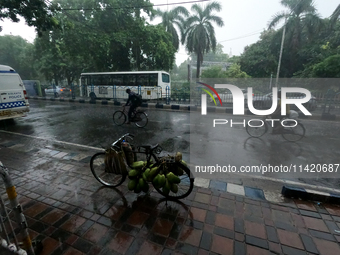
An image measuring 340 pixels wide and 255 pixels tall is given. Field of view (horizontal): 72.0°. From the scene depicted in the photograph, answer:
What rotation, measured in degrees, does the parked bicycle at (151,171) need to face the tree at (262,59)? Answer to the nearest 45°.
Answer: approximately 135° to its right

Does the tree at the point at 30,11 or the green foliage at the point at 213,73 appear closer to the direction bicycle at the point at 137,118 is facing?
the tree

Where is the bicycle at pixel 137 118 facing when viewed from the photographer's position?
facing to the left of the viewer

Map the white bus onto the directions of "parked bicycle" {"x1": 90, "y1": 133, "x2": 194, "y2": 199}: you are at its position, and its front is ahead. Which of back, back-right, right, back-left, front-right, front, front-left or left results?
right

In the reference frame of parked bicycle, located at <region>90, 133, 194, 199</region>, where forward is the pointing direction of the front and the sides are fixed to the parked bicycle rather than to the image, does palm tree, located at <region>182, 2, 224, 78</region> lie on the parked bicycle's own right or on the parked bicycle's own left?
on the parked bicycle's own right

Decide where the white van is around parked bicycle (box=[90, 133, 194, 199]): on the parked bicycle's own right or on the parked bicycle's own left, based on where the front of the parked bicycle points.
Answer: on the parked bicycle's own right

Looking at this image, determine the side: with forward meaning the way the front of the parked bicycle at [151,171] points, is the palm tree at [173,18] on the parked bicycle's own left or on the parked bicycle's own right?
on the parked bicycle's own right

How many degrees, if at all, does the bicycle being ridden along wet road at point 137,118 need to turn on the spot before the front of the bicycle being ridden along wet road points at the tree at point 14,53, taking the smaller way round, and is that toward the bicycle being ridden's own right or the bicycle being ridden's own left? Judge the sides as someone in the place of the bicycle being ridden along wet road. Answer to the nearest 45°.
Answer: approximately 45° to the bicycle being ridden's own right

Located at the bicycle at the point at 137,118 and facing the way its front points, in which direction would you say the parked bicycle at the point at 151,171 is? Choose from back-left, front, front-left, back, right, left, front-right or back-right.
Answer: left

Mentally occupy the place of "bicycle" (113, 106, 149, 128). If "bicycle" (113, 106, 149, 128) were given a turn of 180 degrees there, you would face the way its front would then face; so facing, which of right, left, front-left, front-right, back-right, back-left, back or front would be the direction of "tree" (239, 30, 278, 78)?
front-left

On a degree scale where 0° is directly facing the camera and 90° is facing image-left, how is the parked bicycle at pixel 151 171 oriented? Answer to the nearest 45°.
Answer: approximately 90°

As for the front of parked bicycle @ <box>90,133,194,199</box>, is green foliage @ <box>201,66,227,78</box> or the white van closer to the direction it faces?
the white van

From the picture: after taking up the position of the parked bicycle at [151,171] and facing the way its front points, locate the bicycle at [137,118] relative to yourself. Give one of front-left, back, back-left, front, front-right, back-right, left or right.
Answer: right

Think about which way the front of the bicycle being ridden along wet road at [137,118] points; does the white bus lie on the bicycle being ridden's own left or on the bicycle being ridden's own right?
on the bicycle being ridden's own right
